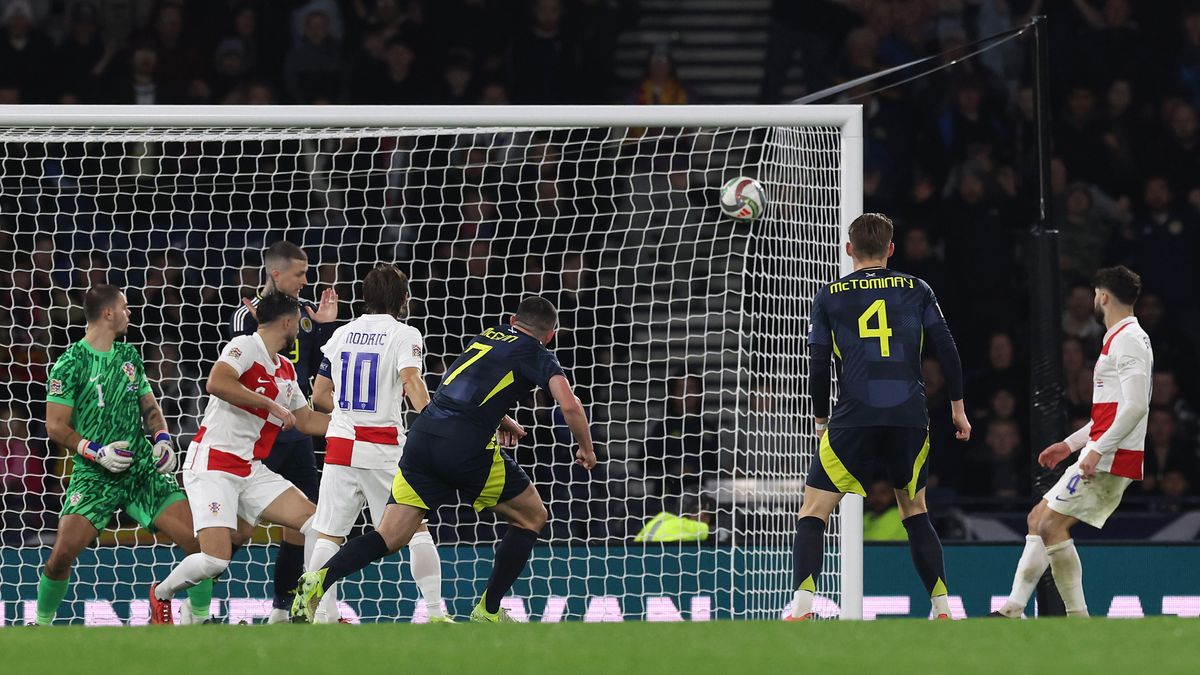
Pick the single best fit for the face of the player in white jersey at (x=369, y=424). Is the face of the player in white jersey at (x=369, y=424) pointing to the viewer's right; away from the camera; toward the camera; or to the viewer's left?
away from the camera

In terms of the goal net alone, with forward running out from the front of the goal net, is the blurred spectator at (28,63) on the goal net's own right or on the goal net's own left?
on the goal net's own right

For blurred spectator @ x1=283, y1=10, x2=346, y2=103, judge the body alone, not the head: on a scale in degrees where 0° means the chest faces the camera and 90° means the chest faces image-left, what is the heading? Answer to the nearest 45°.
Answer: approximately 0°

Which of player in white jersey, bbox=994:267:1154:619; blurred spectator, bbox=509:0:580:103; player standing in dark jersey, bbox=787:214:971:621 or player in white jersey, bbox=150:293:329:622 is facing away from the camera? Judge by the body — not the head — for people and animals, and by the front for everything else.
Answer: the player standing in dark jersey

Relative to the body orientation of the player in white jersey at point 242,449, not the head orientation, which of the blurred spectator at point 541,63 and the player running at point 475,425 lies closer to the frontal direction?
the player running

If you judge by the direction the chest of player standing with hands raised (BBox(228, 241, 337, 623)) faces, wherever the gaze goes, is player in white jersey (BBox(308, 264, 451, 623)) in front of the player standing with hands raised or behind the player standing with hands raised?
in front

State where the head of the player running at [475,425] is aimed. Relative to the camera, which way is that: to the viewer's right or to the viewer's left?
to the viewer's right

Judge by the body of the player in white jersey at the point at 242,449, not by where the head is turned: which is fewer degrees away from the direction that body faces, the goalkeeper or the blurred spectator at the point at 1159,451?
the blurred spectator

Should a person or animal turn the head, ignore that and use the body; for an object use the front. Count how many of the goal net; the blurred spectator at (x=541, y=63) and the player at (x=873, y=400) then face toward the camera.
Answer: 2
